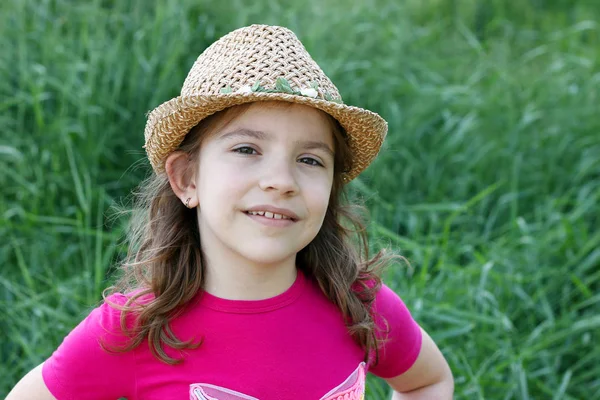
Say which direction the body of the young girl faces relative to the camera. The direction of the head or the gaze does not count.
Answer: toward the camera
